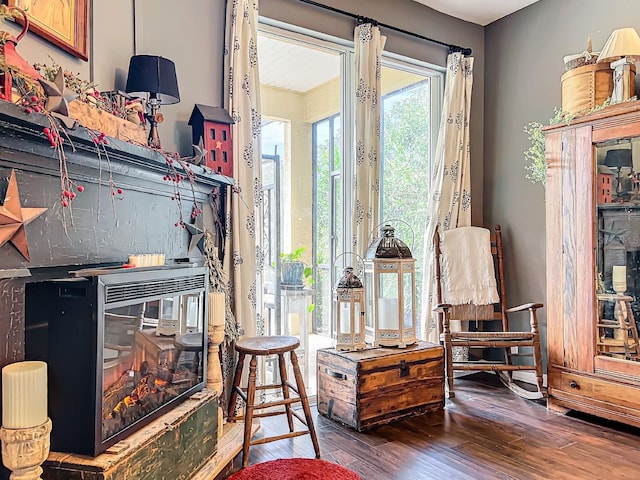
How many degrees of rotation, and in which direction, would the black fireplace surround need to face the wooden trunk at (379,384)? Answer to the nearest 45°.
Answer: approximately 90° to its left

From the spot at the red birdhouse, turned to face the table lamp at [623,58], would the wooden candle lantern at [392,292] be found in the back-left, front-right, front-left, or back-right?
front-left

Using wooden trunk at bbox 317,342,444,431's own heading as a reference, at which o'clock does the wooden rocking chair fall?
The wooden rocking chair is roughly at 9 o'clock from the wooden trunk.

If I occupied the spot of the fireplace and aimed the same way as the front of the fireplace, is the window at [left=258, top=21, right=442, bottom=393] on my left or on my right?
on my left

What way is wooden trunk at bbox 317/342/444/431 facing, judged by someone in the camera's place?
facing the viewer and to the right of the viewer

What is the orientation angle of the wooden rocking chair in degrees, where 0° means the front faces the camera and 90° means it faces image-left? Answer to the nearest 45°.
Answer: approximately 0°

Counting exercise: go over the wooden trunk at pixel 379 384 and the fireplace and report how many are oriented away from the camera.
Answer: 0

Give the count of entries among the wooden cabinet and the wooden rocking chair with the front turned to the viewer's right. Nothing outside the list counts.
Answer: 0

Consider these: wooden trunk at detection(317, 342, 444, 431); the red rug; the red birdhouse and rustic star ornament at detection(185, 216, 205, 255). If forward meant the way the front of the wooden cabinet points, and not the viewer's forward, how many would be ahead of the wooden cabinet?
4

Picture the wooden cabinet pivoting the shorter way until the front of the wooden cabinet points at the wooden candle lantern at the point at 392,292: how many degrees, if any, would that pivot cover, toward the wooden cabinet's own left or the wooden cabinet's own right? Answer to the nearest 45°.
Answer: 0° — it already faces it

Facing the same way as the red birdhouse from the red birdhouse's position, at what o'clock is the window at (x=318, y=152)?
The window is roughly at 9 o'clock from the red birdhouse.

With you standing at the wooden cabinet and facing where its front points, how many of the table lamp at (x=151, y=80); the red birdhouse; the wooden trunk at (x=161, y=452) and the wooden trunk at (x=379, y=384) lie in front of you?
4

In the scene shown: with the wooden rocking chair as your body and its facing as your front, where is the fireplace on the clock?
The fireplace is roughly at 1 o'clock from the wooden rocking chair.

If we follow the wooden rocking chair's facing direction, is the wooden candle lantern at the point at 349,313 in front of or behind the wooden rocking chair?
in front

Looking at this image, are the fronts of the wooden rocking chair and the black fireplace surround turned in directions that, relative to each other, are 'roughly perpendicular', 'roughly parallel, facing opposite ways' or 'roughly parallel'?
roughly perpendicular

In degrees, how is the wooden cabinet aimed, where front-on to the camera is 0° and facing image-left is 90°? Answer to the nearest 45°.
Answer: approximately 45°
